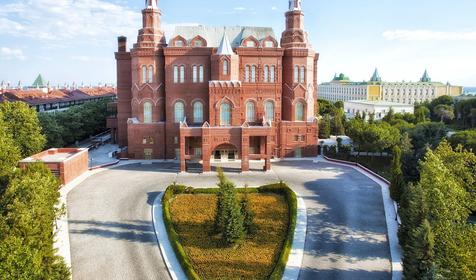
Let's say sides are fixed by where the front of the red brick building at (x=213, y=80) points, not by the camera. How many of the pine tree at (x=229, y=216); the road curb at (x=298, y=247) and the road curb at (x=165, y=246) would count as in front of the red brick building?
3

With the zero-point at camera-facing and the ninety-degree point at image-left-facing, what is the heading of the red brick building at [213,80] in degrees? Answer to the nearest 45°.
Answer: approximately 0°

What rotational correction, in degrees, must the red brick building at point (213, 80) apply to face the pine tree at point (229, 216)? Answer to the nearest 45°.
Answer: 0° — it already faces it

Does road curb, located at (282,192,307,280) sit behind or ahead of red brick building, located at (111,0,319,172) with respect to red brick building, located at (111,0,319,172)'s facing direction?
ahead

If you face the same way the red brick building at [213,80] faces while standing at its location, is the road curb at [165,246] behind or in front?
in front
